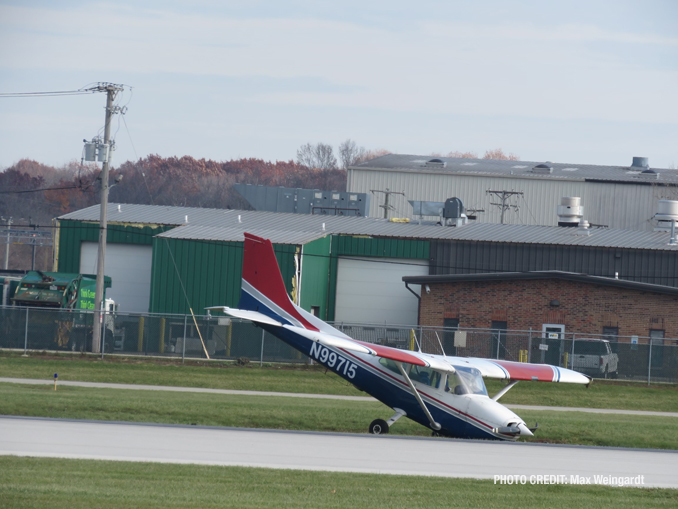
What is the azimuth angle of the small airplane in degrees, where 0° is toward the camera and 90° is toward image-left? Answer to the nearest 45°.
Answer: approximately 315°

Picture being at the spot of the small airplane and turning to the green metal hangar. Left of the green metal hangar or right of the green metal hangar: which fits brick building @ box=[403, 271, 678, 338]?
right

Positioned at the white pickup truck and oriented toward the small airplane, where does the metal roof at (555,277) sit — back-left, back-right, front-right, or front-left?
back-right

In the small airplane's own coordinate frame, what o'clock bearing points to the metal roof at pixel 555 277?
The metal roof is roughly at 8 o'clock from the small airplane.

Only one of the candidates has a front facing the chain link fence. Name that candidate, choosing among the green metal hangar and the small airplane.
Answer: the green metal hangar

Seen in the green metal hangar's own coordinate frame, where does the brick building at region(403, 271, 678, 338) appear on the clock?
The brick building is roughly at 10 o'clock from the green metal hangar.

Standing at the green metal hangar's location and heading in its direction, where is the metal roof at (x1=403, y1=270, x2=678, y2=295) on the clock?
The metal roof is roughly at 10 o'clock from the green metal hangar.

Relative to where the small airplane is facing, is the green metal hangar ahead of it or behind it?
behind

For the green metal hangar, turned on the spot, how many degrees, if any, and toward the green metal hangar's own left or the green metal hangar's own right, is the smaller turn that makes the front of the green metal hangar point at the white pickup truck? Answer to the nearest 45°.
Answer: approximately 45° to the green metal hangar's own left

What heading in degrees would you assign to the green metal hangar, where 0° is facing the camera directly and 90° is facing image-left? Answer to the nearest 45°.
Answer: approximately 0°

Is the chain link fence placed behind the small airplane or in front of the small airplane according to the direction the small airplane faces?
behind
